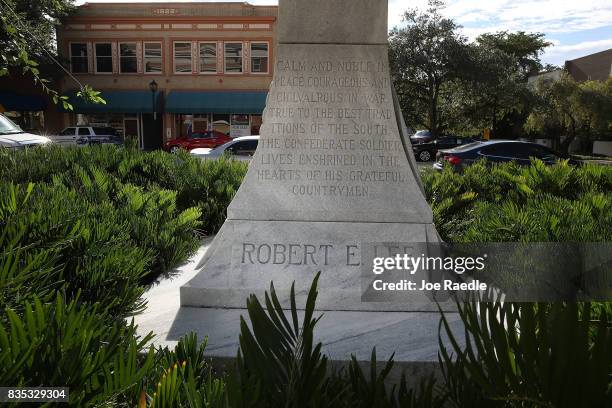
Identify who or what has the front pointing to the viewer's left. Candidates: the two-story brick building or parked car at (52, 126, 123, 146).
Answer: the parked car

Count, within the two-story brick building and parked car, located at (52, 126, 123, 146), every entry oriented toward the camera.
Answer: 1

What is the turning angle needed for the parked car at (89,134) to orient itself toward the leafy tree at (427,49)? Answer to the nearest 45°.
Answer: approximately 180°

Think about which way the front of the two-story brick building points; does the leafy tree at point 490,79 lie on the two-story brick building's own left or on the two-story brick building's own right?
on the two-story brick building's own left

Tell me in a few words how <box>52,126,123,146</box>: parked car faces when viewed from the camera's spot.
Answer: facing to the left of the viewer

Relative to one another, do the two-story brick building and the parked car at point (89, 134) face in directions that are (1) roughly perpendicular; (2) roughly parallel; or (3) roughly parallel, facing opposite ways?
roughly perpendicular

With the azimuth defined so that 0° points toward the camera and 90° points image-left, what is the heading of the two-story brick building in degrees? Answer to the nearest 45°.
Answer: approximately 0°

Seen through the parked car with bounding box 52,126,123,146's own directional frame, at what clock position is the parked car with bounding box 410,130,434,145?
the parked car with bounding box 410,130,434,145 is roughly at 6 o'clock from the parked car with bounding box 52,126,123,146.
